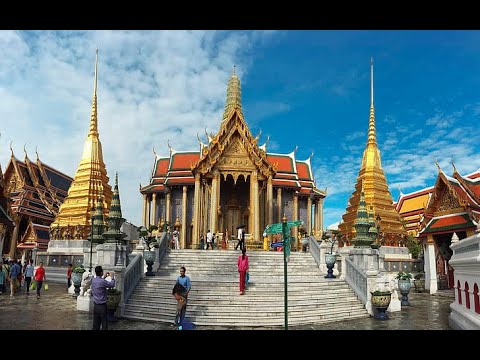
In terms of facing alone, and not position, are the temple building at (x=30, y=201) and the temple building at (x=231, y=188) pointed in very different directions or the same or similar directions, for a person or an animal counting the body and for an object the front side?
same or similar directions

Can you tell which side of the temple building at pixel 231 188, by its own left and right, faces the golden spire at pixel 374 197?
left

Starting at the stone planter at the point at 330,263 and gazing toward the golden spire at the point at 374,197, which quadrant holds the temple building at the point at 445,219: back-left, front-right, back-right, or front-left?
front-right

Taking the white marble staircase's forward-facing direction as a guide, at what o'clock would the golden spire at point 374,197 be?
The golden spire is roughly at 7 o'clock from the white marble staircase.

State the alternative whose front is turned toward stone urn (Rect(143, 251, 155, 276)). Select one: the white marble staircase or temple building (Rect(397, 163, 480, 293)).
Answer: the temple building

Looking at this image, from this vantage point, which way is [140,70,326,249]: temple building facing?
toward the camera

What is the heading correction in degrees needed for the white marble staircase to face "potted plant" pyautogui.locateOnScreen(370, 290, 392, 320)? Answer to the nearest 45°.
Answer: approximately 90° to its left

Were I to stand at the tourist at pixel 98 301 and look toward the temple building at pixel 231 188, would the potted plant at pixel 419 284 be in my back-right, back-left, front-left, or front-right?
front-right

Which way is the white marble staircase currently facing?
toward the camera

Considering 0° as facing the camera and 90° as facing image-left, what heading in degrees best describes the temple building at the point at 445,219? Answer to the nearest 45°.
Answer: approximately 45°

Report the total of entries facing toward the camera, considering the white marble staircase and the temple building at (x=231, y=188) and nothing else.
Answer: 2

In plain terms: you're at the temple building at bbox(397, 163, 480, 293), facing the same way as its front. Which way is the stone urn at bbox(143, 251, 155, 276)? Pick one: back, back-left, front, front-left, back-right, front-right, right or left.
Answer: front

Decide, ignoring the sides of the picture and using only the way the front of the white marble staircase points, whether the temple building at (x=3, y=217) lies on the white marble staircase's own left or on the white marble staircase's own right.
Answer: on the white marble staircase's own right

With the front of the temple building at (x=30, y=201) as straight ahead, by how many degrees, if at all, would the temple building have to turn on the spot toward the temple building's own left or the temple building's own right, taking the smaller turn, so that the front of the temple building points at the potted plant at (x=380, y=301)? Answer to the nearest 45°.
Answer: approximately 45° to the temple building's own left

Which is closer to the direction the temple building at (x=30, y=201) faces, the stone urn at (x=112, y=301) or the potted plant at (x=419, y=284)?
the stone urn

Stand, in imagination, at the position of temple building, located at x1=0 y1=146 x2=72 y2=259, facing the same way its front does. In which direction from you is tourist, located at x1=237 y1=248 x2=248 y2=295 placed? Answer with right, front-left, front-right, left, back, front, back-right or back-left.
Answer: front-left
